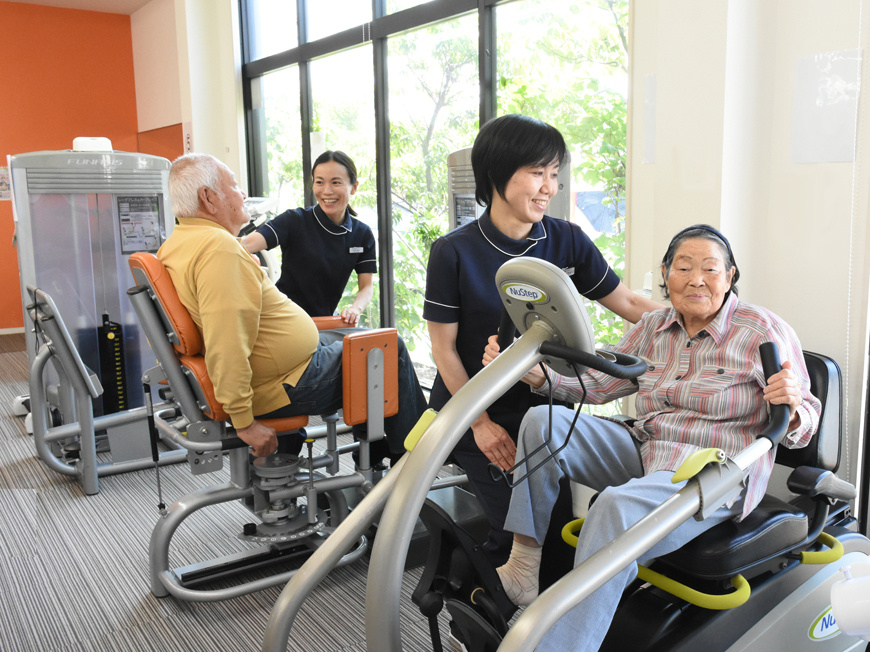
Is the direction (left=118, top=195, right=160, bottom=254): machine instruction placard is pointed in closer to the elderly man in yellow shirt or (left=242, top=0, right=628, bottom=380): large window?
the elderly man in yellow shirt

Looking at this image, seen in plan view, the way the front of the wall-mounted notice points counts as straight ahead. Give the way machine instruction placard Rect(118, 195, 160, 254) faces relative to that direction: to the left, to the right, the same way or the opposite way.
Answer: to the left

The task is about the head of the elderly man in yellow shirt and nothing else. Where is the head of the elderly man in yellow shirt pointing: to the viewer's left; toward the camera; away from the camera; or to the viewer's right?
to the viewer's right

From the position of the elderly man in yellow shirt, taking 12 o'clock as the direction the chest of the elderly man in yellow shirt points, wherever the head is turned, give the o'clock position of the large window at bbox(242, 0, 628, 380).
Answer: The large window is roughly at 10 o'clock from the elderly man in yellow shirt.

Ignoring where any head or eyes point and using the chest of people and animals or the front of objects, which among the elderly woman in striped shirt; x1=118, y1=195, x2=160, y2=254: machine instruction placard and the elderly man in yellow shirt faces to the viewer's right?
the elderly man in yellow shirt

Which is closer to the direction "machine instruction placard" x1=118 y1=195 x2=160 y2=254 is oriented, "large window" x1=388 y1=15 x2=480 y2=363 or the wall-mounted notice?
the wall-mounted notice

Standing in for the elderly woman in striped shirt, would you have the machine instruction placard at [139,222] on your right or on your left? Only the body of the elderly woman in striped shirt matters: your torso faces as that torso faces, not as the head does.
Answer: on your right

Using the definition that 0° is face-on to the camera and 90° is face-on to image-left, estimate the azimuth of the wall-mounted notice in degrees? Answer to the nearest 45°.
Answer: approximately 45°

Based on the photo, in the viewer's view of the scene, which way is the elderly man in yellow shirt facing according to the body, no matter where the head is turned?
to the viewer's right

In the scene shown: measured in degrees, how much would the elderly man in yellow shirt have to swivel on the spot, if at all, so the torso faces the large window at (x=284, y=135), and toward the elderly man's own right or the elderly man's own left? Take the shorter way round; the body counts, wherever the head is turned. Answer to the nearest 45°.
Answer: approximately 90° to the elderly man's own left

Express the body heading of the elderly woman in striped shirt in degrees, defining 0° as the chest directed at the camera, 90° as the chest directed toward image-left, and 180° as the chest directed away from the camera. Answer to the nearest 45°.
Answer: approximately 45°

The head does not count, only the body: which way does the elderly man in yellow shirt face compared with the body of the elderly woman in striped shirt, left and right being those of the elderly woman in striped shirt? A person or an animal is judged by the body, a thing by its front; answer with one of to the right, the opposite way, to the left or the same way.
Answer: the opposite way

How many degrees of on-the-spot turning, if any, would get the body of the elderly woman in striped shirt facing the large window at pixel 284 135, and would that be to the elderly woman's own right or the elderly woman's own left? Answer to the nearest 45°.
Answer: approximately 90° to the elderly woman's own right
